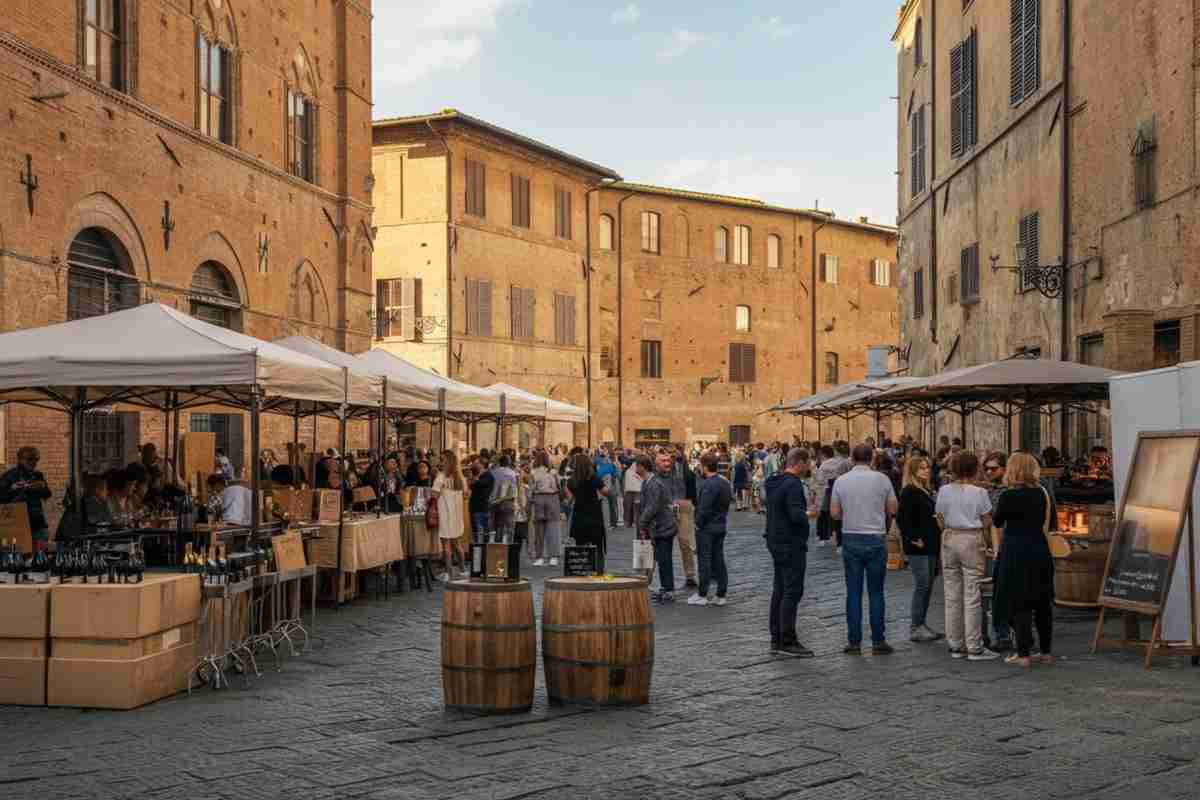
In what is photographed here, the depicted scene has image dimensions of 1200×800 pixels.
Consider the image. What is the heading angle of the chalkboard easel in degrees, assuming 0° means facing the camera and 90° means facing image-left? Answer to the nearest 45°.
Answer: approximately 45°

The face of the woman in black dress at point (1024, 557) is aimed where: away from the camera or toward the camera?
away from the camera

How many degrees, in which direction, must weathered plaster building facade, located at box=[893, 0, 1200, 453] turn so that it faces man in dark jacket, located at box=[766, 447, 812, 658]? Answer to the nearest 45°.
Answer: approximately 45° to its left

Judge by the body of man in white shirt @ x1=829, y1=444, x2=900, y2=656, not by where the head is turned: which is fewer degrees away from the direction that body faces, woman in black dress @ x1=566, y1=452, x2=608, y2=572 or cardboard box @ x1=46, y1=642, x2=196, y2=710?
the woman in black dress

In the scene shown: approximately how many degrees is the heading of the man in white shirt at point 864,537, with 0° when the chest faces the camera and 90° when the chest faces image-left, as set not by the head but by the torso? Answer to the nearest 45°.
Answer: approximately 180°

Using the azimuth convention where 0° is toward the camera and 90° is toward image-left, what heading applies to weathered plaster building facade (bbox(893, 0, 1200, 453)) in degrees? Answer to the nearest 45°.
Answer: approximately 45°

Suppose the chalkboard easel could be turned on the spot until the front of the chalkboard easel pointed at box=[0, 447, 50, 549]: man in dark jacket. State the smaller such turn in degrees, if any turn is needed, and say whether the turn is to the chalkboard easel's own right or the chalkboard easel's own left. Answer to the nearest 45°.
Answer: approximately 45° to the chalkboard easel's own right

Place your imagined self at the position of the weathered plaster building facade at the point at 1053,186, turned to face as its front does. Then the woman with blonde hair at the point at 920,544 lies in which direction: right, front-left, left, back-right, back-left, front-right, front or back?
front-left

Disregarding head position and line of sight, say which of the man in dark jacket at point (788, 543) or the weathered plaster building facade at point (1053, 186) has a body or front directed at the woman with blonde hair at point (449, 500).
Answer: the weathered plaster building facade

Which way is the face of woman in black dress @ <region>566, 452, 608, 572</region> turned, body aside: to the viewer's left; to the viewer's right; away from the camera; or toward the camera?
away from the camera

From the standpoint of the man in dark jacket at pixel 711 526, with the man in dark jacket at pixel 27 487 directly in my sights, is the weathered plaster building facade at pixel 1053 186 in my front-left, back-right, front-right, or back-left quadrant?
back-right
